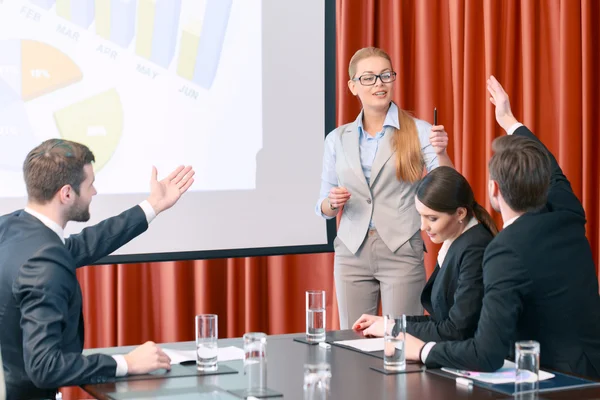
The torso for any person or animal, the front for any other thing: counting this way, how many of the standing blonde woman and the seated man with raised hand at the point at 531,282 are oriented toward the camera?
1

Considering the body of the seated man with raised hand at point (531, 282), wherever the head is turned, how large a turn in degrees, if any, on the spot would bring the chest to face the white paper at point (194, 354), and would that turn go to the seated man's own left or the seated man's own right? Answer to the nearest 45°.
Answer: approximately 45° to the seated man's own left

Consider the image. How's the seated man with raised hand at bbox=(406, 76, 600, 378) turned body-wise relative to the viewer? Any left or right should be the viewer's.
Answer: facing away from the viewer and to the left of the viewer

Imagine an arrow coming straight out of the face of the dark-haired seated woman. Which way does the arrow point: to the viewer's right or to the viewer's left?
to the viewer's left

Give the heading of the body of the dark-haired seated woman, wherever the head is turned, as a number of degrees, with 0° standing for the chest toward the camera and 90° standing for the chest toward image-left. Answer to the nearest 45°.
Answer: approximately 90°

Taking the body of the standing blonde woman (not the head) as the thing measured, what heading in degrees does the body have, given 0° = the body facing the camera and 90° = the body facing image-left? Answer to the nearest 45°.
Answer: approximately 0°

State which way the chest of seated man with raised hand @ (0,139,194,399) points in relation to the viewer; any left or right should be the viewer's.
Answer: facing away from the viewer and to the right of the viewer

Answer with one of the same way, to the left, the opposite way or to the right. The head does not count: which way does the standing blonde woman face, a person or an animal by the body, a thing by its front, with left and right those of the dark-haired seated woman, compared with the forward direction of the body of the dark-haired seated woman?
to the left
